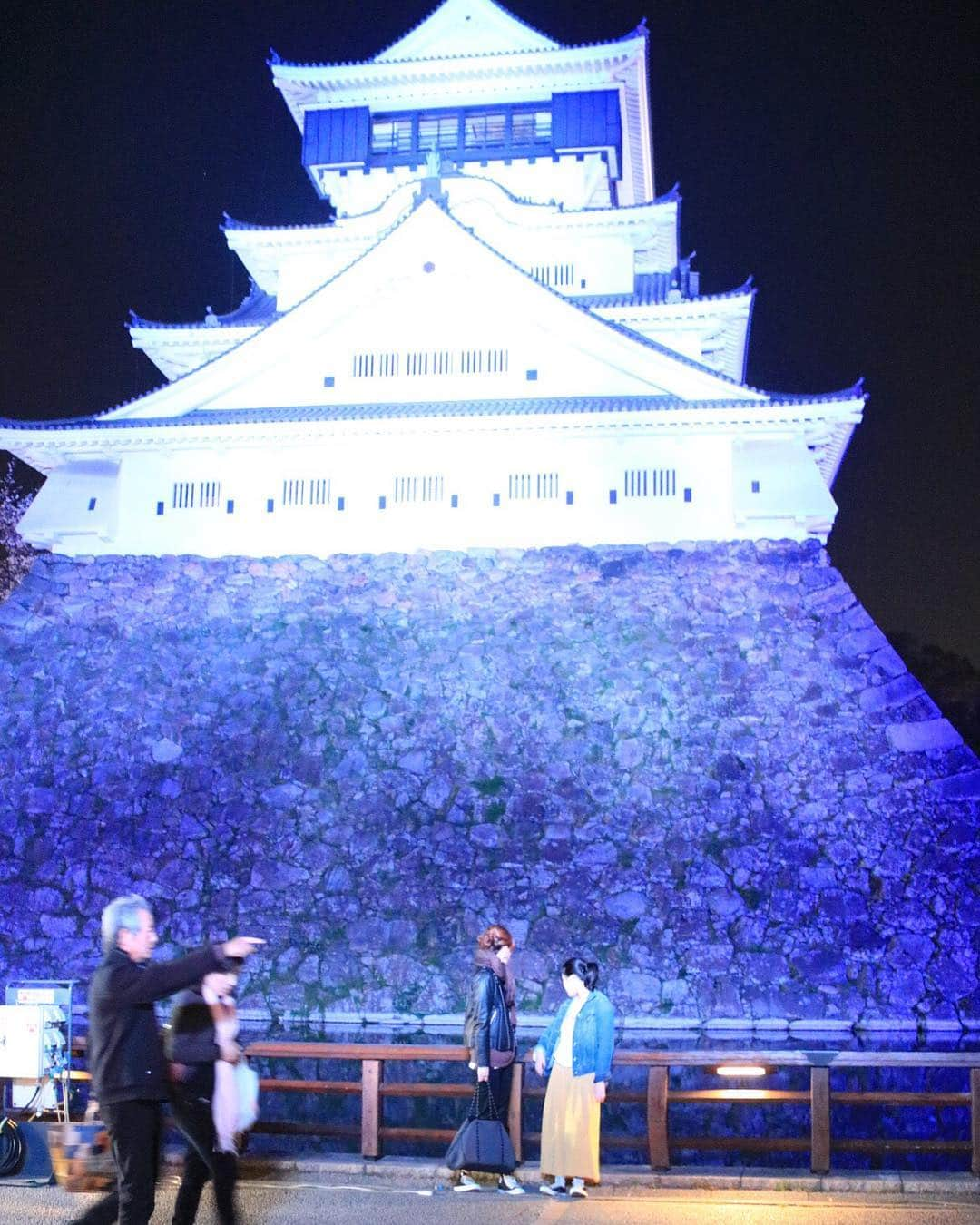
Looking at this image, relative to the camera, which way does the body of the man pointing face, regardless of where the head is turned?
to the viewer's right

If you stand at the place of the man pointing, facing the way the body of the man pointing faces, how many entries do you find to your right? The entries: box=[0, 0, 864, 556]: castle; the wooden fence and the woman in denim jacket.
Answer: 0

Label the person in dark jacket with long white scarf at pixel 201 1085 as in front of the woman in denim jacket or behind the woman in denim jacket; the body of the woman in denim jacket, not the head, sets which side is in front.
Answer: in front

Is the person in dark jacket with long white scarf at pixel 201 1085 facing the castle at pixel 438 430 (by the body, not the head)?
no

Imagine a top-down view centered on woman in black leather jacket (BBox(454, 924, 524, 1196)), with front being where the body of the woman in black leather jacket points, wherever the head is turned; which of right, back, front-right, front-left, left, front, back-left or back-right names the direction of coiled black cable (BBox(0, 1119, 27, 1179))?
back-right

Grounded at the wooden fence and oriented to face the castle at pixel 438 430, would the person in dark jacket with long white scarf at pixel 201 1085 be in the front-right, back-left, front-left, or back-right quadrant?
back-left

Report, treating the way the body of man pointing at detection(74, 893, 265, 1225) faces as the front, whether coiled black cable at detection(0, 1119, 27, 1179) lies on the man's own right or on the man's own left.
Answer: on the man's own left

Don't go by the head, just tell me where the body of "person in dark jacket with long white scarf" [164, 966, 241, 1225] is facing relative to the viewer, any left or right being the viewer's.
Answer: facing to the right of the viewer

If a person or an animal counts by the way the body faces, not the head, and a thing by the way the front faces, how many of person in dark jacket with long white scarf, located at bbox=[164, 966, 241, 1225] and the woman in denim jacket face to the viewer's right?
1

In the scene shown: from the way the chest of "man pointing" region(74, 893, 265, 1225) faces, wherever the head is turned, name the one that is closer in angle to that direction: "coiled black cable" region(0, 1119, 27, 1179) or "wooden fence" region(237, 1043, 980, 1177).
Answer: the wooden fence

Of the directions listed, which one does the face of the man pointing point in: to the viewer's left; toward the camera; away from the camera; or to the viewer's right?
to the viewer's right

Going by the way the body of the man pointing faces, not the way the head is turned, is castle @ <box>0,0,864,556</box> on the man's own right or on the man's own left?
on the man's own left

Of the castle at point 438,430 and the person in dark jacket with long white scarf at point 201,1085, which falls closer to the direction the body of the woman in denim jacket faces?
the person in dark jacket with long white scarf
